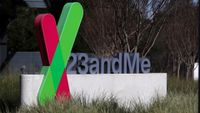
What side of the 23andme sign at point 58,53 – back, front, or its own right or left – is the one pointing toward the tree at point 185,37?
left

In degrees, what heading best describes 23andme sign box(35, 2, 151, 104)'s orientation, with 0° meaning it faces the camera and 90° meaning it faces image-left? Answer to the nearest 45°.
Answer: approximately 315°
